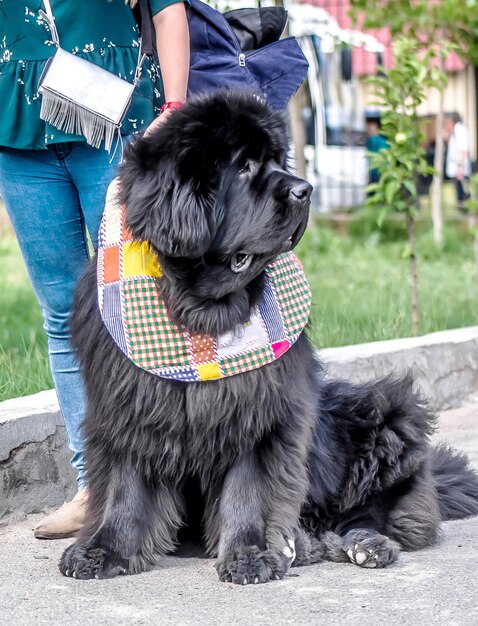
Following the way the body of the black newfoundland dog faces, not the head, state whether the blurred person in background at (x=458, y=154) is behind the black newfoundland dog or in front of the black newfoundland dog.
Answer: behind

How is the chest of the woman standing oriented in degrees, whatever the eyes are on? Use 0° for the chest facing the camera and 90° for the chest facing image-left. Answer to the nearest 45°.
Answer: approximately 0°

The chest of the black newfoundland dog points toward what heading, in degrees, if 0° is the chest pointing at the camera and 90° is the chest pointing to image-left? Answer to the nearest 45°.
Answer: approximately 45°

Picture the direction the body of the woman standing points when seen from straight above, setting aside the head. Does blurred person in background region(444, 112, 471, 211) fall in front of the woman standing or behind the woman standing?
behind
